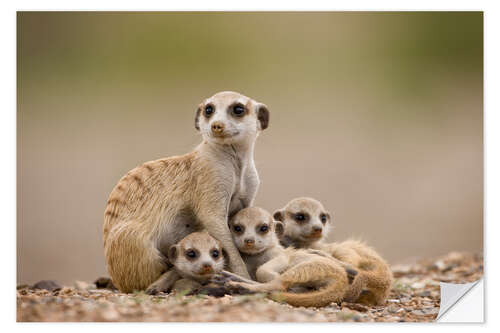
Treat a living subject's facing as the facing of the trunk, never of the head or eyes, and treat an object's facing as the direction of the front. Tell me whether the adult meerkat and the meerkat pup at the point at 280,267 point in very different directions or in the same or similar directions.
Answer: very different directions

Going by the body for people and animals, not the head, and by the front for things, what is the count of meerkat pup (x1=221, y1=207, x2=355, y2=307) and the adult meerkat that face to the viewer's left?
1

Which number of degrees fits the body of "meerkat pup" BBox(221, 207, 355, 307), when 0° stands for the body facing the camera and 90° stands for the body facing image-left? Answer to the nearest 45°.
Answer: approximately 90°
